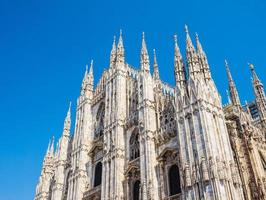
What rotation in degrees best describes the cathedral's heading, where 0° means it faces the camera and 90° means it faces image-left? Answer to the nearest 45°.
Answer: approximately 45°
